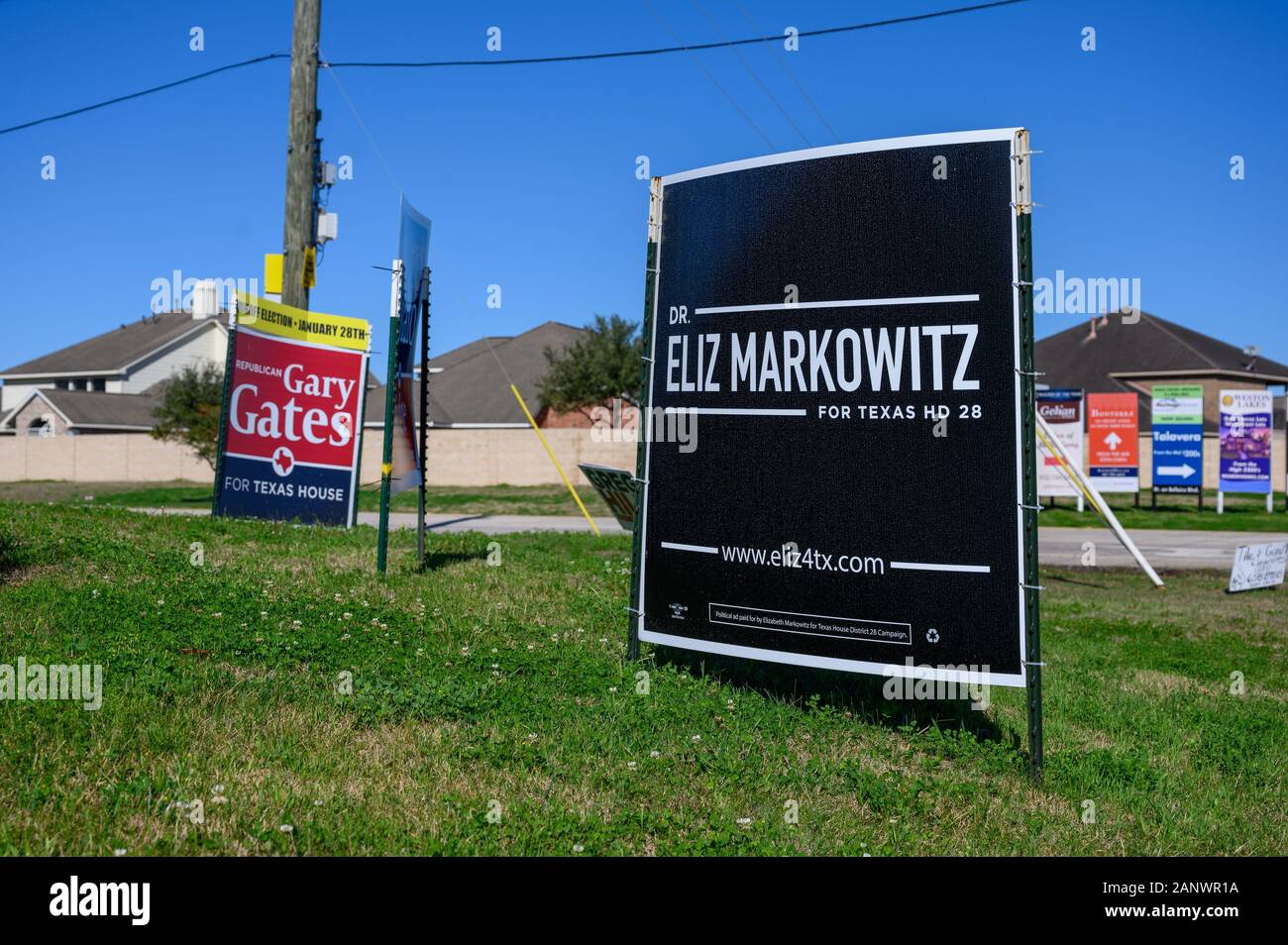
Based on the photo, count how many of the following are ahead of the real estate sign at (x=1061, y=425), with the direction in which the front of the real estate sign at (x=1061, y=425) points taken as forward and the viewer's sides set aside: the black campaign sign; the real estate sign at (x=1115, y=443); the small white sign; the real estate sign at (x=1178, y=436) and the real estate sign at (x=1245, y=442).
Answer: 2

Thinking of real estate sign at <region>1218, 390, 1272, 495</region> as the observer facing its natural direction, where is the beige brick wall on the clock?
The beige brick wall is roughly at 3 o'clock from the real estate sign.

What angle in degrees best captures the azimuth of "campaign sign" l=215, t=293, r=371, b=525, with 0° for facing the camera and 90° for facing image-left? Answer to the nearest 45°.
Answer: approximately 0°

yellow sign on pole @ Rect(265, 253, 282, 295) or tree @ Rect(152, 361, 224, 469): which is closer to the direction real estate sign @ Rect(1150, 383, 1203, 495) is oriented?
the yellow sign on pole

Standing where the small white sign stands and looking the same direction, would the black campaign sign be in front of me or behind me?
in front

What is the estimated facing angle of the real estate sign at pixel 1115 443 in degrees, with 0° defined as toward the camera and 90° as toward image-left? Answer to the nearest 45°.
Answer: approximately 0°

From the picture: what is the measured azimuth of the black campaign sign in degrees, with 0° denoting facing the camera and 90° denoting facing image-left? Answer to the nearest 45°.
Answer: approximately 45°

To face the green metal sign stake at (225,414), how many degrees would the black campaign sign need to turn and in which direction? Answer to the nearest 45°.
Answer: approximately 90° to its right
